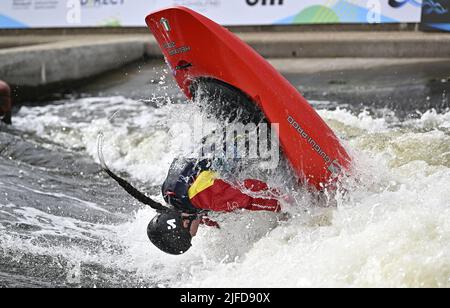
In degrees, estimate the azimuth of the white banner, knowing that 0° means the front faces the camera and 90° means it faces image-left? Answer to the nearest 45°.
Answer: approximately 0°

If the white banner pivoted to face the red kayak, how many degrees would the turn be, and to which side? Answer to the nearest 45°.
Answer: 0° — it already faces it
